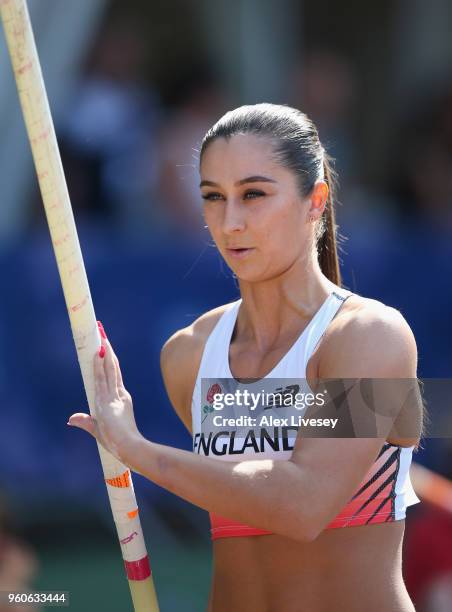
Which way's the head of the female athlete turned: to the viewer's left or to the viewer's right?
to the viewer's left

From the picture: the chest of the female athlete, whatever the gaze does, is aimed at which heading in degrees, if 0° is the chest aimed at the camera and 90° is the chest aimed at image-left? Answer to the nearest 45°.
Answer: approximately 45°
